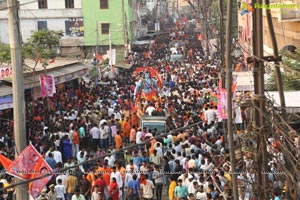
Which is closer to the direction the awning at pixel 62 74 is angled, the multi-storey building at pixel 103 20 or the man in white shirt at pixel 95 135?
the man in white shirt

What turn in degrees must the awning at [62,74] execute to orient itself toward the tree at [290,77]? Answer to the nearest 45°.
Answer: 0° — it already faces it

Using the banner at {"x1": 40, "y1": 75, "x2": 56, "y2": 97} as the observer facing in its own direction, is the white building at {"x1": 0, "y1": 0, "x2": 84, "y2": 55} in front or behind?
behind

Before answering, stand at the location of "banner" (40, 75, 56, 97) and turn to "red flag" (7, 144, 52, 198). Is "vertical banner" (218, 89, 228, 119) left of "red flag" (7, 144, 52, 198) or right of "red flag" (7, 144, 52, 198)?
left
